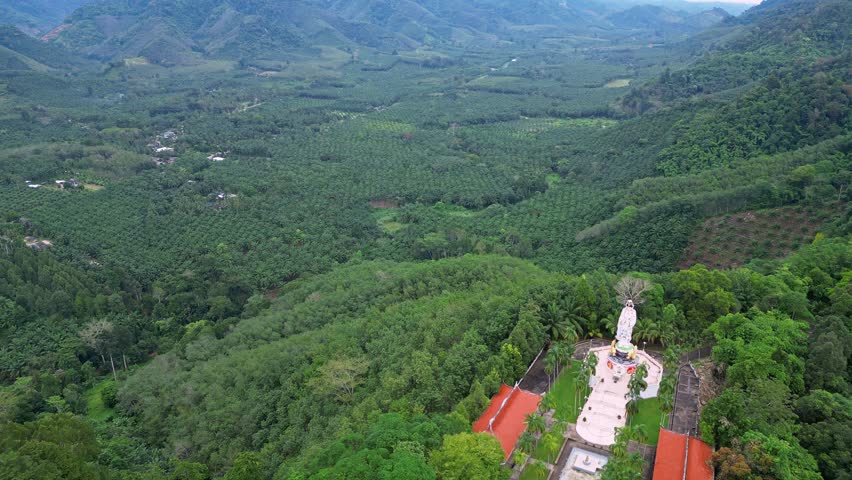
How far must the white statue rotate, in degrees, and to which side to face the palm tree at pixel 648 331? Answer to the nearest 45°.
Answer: approximately 135° to its left

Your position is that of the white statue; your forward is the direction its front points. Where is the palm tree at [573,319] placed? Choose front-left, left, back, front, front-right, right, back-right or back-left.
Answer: back-right

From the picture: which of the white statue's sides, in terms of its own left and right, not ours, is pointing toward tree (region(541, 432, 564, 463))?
front

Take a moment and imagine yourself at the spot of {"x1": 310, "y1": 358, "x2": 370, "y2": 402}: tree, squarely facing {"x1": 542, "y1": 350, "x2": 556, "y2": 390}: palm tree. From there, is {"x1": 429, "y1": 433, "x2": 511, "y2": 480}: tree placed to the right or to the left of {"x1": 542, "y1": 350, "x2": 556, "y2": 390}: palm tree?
right

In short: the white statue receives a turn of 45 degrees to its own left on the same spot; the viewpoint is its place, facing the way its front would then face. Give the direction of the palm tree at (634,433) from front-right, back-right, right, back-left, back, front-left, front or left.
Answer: front-right

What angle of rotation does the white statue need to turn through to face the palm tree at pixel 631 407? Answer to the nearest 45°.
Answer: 0° — it already faces it

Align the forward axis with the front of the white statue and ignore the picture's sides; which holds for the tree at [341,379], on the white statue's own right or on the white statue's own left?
on the white statue's own right

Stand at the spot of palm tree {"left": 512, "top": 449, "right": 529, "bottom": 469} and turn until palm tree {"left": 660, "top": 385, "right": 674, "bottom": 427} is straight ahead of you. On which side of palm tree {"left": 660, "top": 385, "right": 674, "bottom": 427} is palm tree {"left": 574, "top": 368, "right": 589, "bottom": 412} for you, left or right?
left

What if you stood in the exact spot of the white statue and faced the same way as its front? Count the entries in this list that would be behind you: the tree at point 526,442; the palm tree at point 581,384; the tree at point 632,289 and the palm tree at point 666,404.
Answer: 1

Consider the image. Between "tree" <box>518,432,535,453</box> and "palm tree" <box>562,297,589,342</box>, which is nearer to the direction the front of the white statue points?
the tree

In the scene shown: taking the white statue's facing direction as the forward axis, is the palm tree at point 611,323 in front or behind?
behind

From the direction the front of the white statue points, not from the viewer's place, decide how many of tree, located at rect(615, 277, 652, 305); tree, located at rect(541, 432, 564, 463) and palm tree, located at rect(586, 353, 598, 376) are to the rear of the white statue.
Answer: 1

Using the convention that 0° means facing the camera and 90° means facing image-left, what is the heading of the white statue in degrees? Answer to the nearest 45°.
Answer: approximately 0°

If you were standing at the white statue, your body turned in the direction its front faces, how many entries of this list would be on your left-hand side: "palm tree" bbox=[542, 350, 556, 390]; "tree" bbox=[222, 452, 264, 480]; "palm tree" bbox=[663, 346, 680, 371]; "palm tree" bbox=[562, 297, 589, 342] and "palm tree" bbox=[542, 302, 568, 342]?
1

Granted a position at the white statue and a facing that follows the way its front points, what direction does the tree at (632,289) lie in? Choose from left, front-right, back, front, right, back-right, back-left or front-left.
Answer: back

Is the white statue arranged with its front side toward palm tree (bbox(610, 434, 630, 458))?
yes
